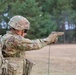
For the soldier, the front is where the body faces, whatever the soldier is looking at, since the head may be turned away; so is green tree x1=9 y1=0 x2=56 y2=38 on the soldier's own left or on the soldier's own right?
on the soldier's own left

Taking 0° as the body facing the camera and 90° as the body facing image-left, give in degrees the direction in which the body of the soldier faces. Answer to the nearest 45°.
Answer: approximately 270°

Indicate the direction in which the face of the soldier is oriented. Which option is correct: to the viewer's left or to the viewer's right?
to the viewer's right
